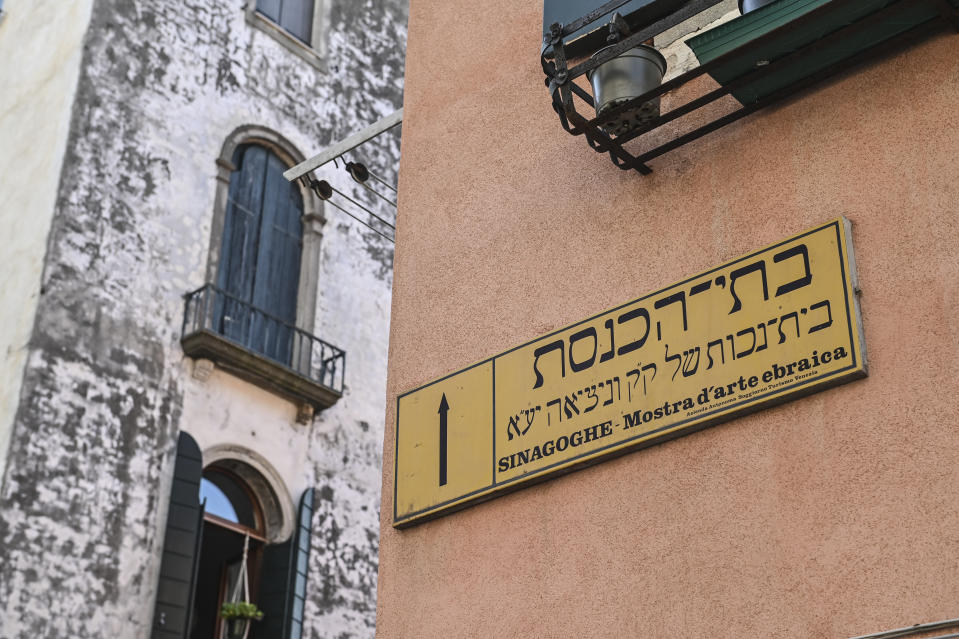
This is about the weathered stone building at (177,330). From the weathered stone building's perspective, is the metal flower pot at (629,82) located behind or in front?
in front

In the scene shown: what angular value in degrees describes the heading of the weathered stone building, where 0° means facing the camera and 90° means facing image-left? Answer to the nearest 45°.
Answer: approximately 315°

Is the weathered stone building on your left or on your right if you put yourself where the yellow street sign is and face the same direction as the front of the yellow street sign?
on your right

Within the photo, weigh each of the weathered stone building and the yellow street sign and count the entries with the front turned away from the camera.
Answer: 0

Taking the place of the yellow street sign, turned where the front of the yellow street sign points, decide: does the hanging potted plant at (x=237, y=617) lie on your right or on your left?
on your right

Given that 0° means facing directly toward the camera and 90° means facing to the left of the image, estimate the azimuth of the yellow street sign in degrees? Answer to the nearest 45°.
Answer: approximately 45°

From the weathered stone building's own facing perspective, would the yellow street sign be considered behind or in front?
in front
